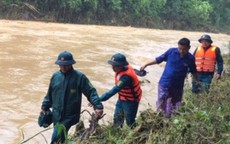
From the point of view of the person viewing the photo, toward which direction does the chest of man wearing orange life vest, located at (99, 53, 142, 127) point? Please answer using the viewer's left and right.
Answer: facing to the left of the viewer

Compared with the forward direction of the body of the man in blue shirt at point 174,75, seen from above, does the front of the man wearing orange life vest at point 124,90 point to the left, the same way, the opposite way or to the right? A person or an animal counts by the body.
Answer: to the right

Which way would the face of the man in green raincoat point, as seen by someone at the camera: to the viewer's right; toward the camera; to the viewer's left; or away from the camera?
toward the camera

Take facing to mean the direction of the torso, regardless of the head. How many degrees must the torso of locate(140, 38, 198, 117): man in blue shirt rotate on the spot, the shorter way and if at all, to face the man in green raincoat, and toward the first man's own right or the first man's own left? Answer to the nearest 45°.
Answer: approximately 45° to the first man's own right

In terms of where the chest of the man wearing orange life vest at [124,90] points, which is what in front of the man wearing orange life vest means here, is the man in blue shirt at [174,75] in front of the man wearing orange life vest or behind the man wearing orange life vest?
behind

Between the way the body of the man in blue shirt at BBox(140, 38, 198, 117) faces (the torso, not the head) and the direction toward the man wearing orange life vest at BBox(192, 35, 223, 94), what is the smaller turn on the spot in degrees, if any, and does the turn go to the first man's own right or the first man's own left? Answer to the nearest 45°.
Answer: approximately 135° to the first man's own left

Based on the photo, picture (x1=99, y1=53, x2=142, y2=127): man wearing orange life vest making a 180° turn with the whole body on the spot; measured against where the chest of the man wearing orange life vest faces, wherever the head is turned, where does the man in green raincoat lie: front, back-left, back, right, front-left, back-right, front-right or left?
back-right

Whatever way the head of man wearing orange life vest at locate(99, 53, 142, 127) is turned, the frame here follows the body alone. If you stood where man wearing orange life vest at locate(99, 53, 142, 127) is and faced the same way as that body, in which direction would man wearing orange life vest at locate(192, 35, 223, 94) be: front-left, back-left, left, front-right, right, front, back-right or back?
back-right

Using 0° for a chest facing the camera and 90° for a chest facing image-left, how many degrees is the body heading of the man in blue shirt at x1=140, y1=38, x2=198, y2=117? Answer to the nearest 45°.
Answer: approximately 0°
